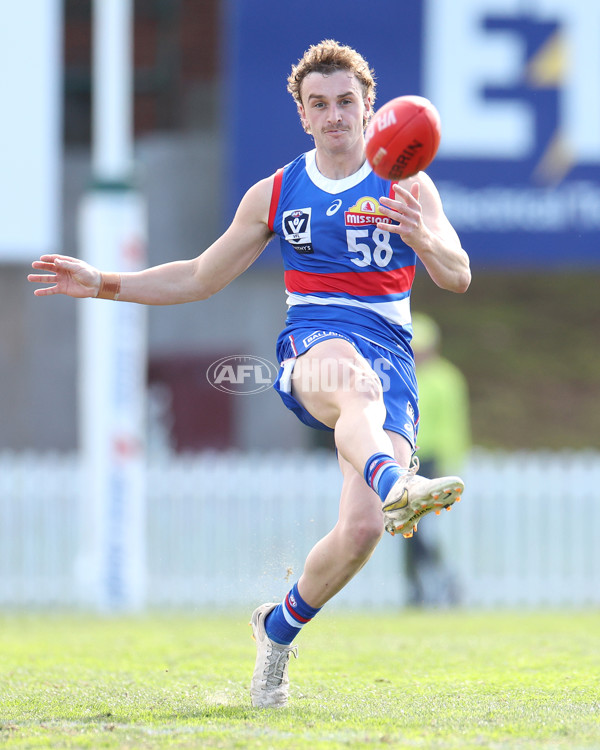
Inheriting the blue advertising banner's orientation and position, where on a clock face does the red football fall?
The red football is roughly at 12 o'clock from the blue advertising banner.

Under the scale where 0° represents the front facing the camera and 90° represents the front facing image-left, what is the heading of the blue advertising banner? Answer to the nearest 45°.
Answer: approximately 0°

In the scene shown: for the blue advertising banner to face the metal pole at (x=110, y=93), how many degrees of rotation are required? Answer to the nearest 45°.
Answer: approximately 45° to its right
